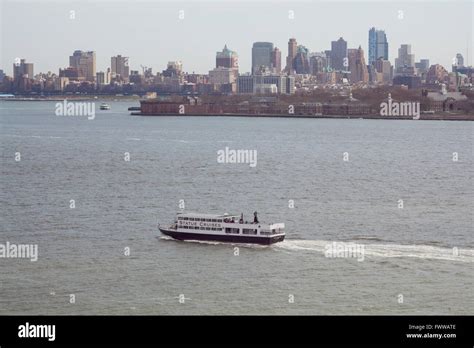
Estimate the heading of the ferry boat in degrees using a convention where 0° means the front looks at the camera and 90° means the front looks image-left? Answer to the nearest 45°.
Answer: approximately 135°
